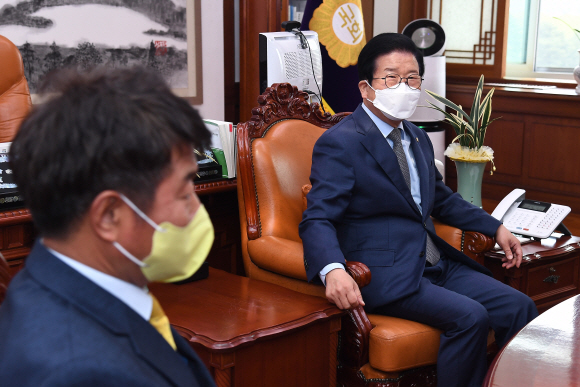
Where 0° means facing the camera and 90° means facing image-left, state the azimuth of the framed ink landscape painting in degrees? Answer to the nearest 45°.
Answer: approximately 0°

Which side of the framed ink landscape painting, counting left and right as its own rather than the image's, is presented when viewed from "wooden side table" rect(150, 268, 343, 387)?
front

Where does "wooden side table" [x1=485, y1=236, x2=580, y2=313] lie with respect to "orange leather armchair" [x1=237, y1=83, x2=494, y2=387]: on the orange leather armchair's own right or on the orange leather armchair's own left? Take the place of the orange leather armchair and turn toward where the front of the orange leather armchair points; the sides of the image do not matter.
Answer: on the orange leather armchair's own left

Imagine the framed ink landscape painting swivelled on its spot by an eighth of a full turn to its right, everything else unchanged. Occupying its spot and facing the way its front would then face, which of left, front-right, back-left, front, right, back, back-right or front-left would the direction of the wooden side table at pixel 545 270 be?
left

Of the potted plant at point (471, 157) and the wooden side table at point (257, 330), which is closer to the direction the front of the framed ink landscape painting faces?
the wooden side table

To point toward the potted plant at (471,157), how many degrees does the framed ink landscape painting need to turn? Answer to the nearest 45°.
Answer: approximately 45° to its left

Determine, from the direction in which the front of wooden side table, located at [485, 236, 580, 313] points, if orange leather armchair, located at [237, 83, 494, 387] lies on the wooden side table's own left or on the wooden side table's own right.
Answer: on the wooden side table's own right
